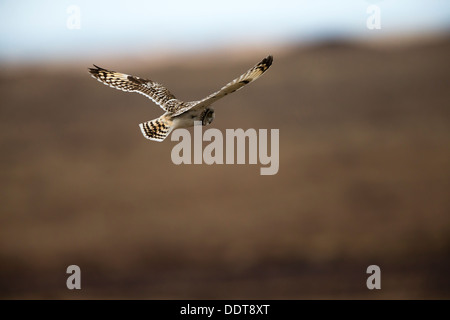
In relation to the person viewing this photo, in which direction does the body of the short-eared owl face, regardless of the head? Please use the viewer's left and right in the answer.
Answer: facing away from the viewer and to the right of the viewer
